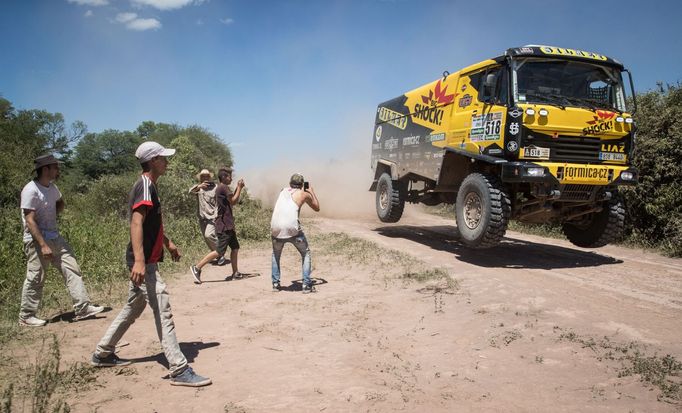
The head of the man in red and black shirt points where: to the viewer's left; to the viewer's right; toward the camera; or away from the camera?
to the viewer's right

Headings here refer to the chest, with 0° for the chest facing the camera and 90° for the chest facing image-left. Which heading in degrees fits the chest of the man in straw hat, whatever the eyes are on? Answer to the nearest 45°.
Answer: approximately 315°

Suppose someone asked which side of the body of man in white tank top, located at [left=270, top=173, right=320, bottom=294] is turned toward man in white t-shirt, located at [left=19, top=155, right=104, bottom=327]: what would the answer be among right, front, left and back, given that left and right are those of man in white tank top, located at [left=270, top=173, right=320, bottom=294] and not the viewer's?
back

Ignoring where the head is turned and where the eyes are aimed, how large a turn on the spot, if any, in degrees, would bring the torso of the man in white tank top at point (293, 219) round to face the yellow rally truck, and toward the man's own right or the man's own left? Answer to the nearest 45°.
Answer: approximately 45° to the man's own right

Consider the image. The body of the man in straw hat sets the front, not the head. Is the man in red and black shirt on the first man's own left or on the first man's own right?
on the first man's own right

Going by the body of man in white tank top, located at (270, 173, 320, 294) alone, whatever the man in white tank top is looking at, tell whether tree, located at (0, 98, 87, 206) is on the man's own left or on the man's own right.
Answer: on the man's own left

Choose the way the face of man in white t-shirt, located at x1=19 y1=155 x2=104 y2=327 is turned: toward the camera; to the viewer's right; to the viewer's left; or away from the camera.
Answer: to the viewer's right

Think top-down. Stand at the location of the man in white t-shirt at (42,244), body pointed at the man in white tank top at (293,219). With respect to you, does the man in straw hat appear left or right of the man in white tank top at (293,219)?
left

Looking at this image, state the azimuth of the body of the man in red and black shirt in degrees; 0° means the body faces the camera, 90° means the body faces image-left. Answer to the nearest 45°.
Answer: approximately 270°

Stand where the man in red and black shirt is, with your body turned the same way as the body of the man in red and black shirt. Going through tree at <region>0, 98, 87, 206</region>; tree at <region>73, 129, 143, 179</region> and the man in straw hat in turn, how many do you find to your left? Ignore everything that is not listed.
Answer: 3
